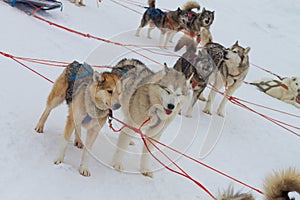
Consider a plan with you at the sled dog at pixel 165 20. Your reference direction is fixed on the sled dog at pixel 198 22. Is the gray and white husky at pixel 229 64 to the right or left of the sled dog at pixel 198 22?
right

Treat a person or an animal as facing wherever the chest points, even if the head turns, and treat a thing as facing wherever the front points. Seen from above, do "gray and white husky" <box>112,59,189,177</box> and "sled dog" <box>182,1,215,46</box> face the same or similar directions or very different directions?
same or similar directions

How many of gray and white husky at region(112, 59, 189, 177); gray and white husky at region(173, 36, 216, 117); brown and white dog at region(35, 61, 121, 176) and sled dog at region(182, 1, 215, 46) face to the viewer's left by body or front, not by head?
0

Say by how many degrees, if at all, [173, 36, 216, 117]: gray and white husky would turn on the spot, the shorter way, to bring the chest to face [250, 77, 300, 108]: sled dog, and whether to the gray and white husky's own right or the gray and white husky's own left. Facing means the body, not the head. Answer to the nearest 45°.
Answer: approximately 90° to the gray and white husky's own left

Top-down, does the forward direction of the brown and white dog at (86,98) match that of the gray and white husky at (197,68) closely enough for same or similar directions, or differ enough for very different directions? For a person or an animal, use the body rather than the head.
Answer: same or similar directions

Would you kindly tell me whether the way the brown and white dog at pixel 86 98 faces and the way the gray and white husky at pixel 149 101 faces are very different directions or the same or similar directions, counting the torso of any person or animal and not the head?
same or similar directions

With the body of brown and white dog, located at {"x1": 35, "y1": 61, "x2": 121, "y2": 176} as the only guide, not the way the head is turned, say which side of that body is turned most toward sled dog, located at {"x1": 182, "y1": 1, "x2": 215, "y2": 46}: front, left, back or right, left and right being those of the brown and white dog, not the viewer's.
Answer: left

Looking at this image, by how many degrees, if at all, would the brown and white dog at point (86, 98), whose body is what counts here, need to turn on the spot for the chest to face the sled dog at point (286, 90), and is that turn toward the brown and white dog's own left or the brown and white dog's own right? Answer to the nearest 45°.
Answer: approximately 90° to the brown and white dog's own left

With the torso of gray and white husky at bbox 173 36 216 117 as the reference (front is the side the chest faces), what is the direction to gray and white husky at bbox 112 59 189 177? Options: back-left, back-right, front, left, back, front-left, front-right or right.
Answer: front-right
